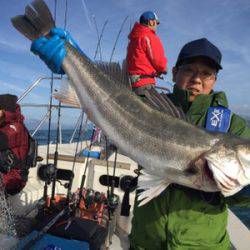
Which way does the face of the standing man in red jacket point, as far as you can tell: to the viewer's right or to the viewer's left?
to the viewer's right

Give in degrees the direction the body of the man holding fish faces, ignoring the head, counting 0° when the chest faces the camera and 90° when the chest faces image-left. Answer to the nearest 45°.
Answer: approximately 0°

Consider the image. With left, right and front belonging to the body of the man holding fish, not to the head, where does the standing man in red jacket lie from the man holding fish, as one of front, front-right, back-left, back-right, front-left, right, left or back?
back

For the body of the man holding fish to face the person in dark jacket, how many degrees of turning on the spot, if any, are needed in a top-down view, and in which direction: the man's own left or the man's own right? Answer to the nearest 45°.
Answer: approximately 135° to the man's own right
